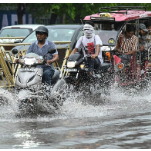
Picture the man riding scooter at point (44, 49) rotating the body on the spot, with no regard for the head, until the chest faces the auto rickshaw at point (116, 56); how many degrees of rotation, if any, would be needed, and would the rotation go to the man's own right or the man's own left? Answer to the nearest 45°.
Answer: approximately 180°

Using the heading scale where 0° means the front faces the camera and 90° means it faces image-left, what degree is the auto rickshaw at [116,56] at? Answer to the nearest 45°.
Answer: approximately 45°

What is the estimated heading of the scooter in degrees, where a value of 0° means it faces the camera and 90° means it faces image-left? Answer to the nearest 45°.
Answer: approximately 45°

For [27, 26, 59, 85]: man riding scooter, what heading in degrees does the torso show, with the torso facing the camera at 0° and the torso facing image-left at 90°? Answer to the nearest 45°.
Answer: approximately 45°

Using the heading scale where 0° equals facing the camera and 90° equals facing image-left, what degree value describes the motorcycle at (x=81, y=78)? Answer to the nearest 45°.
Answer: approximately 45°

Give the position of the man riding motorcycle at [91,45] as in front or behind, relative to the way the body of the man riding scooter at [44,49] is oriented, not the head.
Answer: behind
